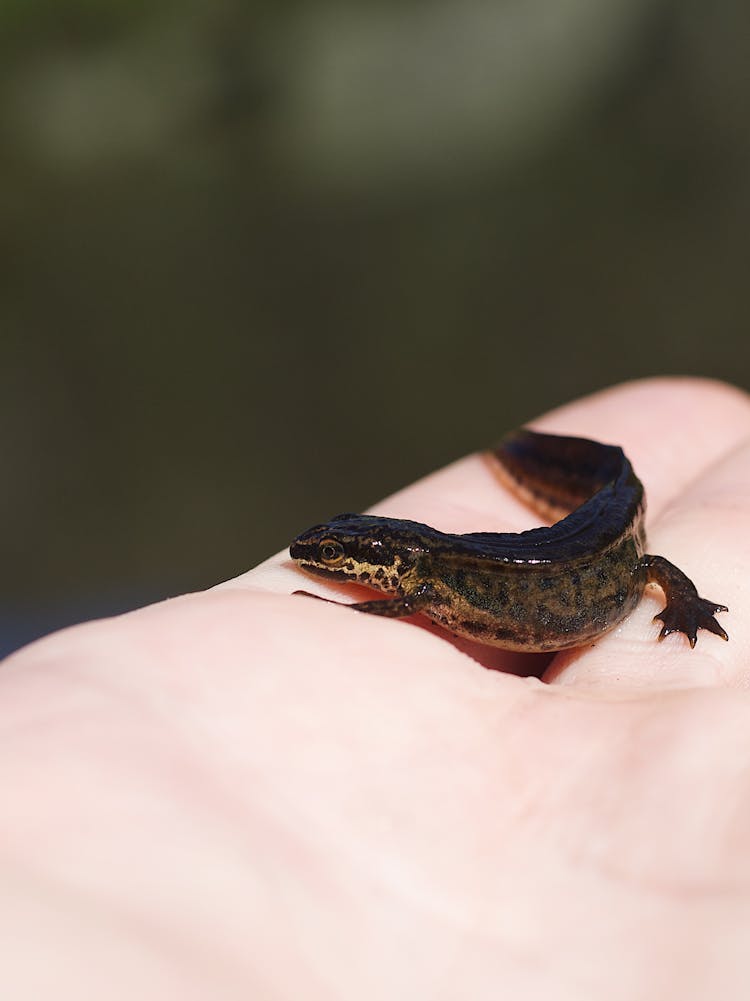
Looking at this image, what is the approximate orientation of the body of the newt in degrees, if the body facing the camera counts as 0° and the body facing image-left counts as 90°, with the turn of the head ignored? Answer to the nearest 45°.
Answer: approximately 90°
